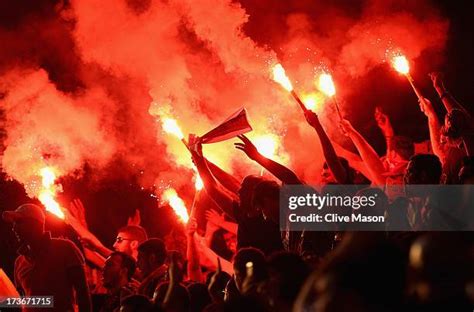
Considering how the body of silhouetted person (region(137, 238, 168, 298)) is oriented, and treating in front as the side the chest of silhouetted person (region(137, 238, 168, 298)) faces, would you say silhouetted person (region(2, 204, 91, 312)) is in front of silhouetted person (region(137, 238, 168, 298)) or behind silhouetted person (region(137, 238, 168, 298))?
in front
